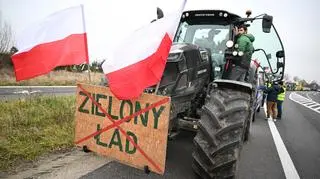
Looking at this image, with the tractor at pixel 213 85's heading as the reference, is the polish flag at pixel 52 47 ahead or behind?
ahead

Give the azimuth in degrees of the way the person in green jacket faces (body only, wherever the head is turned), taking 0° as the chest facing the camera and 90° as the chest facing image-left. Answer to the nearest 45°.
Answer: approximately 90°

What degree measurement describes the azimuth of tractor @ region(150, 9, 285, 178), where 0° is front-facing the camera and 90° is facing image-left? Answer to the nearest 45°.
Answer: approximately 45°
